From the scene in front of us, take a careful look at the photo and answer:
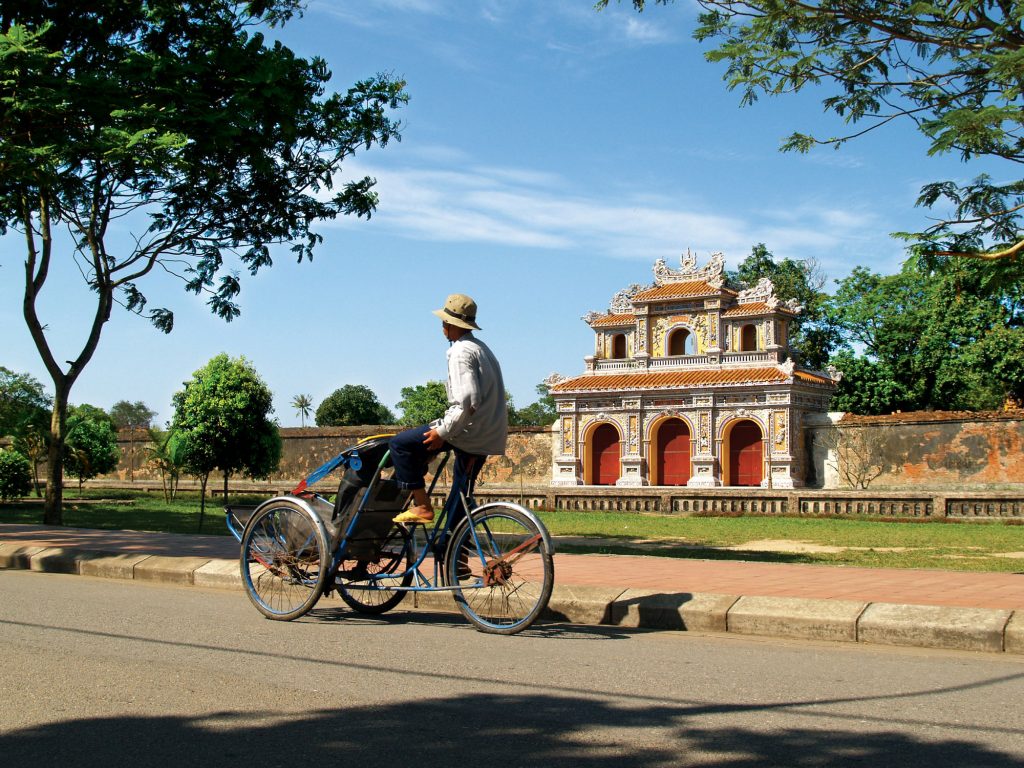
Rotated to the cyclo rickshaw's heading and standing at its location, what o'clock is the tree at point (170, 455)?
The tree is roughly at 1 o'clock from the cyclo rickshaw.

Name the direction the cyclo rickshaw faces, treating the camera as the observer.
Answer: facing away from the viewer and to the left of the viewer

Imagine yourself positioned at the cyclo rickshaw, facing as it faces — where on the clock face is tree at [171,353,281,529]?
The tree is roughly at 1 o'clock from the cyclo rickshaw.

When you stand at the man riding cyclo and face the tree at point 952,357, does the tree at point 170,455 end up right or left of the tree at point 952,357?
left

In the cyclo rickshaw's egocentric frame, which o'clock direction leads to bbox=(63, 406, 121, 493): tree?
The tree is roughly at 1 o'clock from the cyclo rickshaw.

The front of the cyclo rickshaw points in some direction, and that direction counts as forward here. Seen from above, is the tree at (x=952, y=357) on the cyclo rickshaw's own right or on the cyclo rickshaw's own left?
on the cyclo rickshaw's own right
